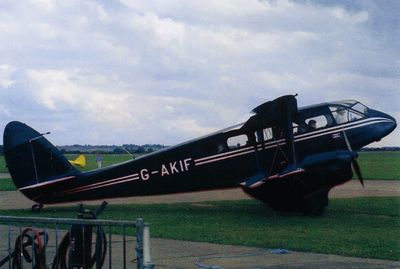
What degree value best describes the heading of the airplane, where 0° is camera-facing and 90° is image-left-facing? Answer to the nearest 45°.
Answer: approximately 270°

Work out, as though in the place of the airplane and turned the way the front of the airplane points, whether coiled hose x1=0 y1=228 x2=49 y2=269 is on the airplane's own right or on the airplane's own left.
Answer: on the airplane's own right

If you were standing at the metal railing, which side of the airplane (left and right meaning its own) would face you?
right
